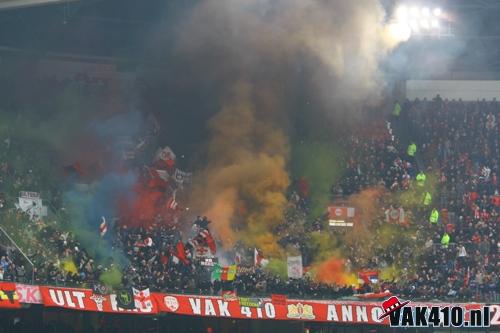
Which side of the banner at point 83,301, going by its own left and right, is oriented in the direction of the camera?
front

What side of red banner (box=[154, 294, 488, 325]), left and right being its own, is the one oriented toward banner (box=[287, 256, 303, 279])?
back

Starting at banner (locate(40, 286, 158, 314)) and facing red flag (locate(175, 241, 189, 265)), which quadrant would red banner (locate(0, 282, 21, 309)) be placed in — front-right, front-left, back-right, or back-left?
back-left

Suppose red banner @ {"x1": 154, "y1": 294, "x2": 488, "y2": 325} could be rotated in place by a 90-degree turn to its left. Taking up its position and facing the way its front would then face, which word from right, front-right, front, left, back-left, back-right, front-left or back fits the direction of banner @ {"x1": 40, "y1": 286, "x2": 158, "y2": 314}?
back

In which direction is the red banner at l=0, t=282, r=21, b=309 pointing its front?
toward the camera

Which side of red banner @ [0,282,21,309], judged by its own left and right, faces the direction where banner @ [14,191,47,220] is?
back

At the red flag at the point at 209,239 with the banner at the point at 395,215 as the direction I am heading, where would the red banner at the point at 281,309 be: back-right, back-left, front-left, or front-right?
front-right

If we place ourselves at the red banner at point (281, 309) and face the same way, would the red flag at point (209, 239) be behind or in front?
behind

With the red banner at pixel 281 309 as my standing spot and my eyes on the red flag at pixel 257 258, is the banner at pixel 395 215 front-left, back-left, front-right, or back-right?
front-right

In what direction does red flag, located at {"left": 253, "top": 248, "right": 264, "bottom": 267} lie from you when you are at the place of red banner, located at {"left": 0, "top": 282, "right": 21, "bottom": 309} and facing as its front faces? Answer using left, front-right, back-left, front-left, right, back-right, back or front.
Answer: left

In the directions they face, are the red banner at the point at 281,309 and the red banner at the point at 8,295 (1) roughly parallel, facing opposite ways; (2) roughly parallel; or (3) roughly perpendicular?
roughly parallel

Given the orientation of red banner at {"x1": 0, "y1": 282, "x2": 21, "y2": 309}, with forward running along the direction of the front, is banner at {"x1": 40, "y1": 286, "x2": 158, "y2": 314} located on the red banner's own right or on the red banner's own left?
on the red banner's own left

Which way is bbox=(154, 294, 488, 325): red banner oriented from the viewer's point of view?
toward the camera

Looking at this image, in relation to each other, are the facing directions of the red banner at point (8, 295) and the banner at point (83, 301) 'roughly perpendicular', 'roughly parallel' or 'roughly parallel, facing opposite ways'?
roughly parallel
